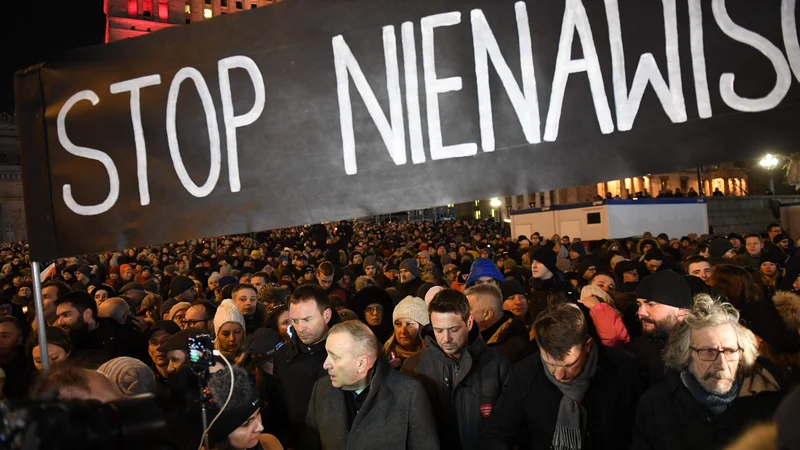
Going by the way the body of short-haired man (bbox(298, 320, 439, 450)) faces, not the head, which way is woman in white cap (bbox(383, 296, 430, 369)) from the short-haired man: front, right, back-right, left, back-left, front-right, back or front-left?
back-right

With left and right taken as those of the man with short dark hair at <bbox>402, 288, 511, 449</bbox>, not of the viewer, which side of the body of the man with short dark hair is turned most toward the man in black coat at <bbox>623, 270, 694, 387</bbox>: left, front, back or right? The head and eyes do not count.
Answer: left

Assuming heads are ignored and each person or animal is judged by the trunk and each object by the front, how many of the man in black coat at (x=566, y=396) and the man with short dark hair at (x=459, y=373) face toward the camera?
2

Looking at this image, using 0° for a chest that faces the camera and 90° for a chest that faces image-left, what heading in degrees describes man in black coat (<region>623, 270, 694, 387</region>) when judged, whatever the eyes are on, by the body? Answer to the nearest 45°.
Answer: approximately 45°

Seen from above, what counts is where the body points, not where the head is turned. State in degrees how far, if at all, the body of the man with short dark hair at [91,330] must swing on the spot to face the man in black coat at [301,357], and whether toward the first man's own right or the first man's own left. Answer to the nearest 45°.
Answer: approximately 90° to the first man's own left

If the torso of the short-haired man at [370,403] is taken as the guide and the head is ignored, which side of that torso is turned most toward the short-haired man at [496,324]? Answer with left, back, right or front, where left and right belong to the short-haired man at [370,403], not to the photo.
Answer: back

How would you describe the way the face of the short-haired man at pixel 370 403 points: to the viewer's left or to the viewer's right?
to the viewer's left

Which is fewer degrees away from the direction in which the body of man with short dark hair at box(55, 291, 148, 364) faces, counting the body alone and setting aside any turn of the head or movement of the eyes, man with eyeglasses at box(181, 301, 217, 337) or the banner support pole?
the banner support pole
